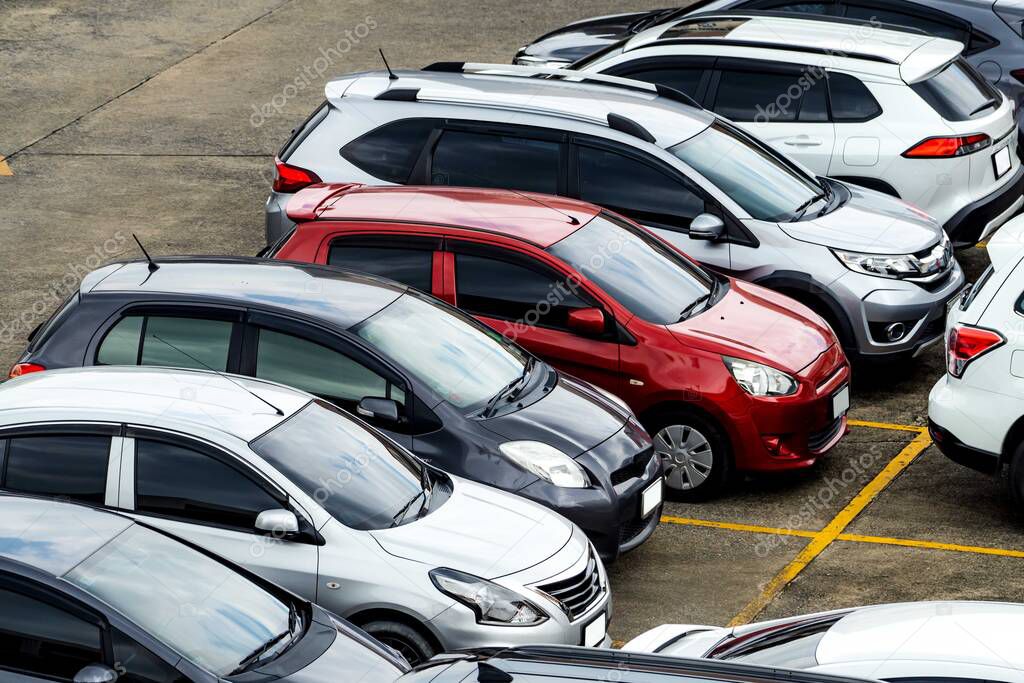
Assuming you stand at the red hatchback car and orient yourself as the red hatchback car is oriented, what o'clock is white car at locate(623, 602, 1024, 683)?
The white car is roughly at 1 o'clock from the red hatchback car.

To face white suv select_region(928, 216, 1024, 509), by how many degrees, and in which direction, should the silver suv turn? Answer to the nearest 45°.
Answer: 0° — it already faces it

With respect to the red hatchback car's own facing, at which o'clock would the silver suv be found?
The silver suv is roughly at 8 o'clock from the red hatchback car.

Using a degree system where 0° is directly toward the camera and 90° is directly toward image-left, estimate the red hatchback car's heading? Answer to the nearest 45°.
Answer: approximately 315°

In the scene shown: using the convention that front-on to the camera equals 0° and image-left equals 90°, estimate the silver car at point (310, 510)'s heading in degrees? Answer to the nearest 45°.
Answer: approximately 315°

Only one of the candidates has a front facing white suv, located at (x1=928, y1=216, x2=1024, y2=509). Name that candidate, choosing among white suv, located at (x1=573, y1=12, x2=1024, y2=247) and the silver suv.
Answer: the silver suv

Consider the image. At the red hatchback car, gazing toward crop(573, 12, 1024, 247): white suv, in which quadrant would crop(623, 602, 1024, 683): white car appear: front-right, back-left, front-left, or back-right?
back-right

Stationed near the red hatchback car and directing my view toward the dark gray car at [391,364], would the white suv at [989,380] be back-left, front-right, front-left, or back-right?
back-left

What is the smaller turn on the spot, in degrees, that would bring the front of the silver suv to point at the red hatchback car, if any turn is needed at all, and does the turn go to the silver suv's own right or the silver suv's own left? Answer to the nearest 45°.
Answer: approximately 45° to the silver suv's own right
